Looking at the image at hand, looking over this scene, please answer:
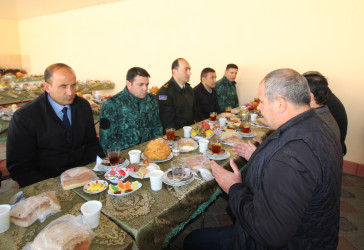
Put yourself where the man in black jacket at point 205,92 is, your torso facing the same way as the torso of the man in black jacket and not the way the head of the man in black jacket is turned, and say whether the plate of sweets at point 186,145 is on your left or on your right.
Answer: on your right

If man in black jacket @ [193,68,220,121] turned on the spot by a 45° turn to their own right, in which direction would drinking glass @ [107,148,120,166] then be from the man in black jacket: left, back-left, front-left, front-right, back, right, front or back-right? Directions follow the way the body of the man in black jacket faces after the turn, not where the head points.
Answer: front

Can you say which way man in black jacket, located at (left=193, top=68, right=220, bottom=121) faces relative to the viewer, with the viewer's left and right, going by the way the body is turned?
facing the viewer and to the right of the viewer

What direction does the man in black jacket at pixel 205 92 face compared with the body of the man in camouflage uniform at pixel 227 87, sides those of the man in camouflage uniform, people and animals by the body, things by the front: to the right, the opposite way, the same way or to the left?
the same way

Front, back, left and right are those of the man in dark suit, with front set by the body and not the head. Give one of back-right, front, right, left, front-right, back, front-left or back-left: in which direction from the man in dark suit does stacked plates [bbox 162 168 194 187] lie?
front

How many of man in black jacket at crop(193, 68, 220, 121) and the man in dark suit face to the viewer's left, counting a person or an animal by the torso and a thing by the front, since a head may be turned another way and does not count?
0

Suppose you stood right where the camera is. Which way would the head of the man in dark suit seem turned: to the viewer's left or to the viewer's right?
to the viewer's right

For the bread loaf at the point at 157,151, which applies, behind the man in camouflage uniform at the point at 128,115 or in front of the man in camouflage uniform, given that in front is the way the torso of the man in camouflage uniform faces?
in front

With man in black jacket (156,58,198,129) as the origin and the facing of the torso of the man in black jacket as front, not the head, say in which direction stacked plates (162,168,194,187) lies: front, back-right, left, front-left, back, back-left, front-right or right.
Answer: front-right

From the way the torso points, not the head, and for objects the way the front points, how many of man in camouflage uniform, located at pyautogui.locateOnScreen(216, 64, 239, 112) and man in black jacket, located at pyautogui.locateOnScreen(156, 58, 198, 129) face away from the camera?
0

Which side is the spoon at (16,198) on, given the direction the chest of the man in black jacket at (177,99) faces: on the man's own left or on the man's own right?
on the man's own right

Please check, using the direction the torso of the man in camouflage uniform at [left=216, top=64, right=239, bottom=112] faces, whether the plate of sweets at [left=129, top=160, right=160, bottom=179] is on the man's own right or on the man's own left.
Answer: on the man's own right

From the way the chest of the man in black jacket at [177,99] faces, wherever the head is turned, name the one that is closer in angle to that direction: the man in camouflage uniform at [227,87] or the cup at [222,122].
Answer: the cup

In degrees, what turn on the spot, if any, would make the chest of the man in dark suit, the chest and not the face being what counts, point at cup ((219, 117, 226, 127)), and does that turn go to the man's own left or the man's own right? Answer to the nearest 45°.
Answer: approximately 45° to the man's own left

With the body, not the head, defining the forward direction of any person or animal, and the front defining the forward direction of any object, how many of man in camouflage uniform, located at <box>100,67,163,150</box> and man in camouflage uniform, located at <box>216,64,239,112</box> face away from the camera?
0
